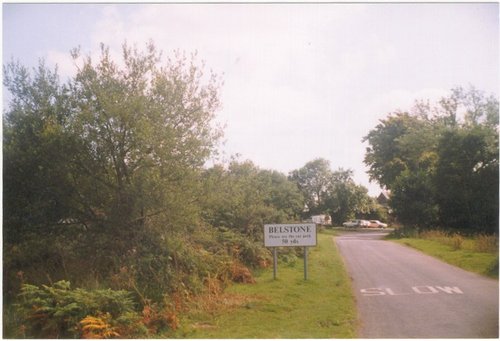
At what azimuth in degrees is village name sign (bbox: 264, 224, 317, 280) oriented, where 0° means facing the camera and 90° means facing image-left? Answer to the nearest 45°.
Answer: approximately 0°

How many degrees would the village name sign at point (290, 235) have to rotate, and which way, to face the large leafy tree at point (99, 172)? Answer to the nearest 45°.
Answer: approximately 45° to its right

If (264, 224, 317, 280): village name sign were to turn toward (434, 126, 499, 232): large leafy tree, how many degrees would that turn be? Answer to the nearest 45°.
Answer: approximately 135° to its left

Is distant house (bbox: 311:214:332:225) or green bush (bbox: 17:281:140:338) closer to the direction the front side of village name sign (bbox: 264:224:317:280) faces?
the green bush

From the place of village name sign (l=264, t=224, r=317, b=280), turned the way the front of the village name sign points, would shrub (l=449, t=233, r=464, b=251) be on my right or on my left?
on my left

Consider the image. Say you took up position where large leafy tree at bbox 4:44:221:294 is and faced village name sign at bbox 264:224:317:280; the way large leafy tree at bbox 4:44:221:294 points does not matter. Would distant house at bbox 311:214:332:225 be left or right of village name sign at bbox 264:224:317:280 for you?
left

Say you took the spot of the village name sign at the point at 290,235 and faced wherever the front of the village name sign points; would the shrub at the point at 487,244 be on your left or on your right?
on your left

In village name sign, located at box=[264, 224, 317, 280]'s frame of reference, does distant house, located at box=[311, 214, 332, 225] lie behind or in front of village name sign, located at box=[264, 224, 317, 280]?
behind

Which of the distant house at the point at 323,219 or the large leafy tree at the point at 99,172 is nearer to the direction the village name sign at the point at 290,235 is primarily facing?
the large leafy tree

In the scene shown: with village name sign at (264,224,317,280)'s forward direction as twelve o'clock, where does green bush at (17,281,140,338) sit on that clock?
The green bush is roughly at 1 o'clock from the village name sign.

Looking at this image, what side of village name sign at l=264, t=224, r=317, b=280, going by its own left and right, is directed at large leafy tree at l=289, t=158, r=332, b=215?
back
